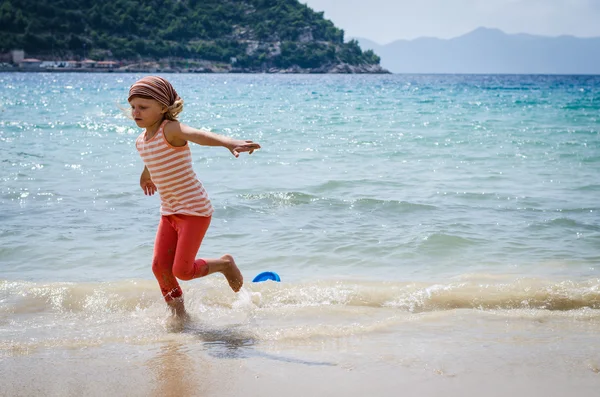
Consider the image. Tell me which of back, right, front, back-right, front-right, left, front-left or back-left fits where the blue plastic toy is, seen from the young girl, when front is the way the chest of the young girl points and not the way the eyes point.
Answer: back

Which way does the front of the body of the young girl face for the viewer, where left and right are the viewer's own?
facing the viewer and to the left of the viewer
